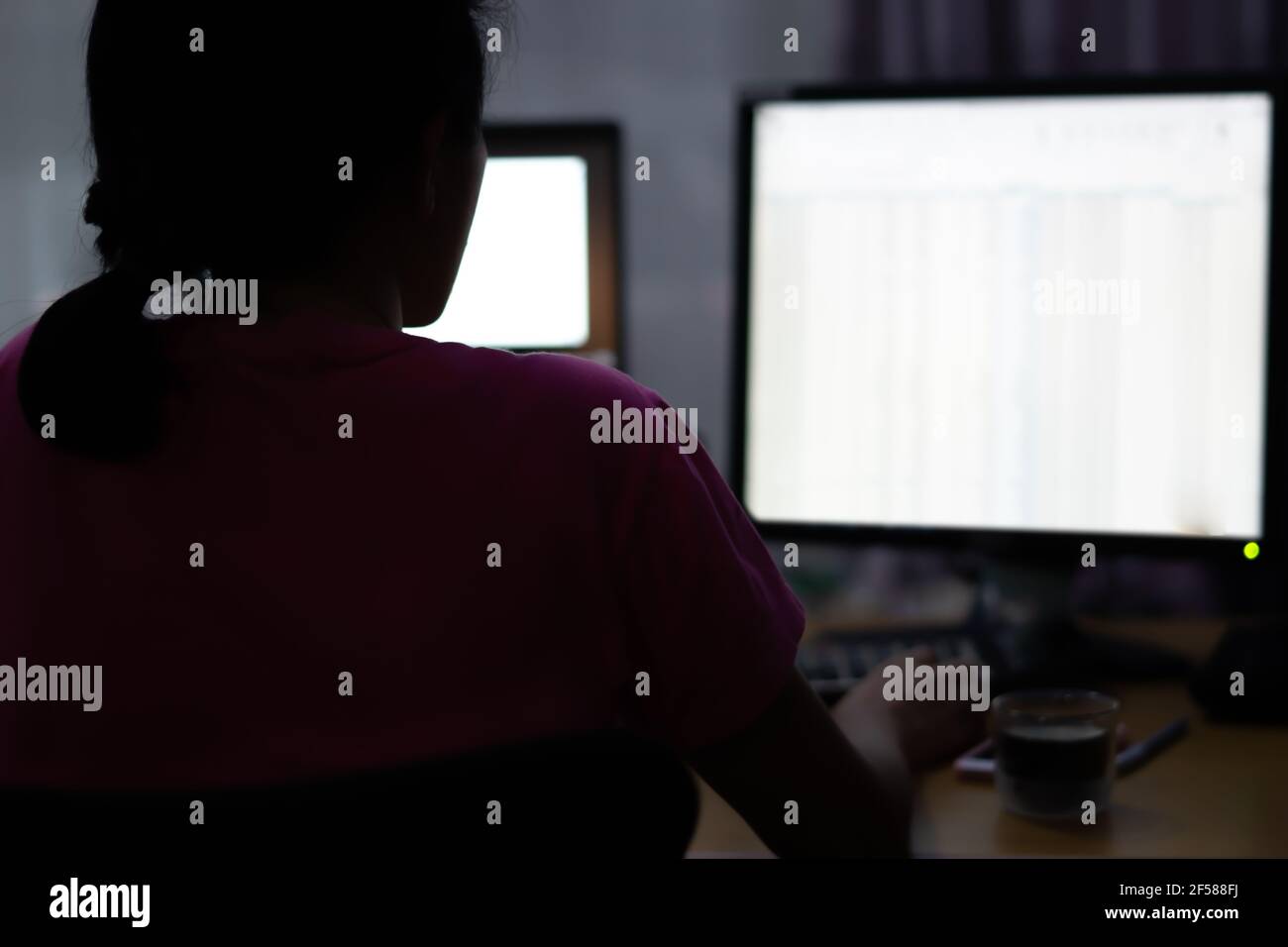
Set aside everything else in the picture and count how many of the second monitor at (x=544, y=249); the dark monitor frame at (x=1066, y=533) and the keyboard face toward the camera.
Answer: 3

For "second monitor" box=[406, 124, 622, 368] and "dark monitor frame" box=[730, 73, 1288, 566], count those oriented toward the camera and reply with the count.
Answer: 2

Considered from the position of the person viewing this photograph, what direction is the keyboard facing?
facing the viewer

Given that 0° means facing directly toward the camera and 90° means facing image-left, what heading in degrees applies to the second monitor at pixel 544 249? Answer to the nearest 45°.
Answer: approximately 0°
